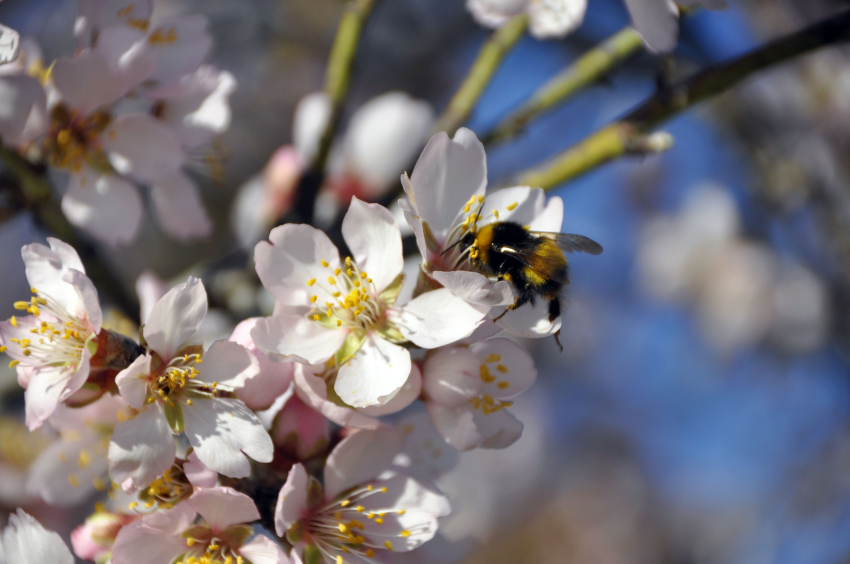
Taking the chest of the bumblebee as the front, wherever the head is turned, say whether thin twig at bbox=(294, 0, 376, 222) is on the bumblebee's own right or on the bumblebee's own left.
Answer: on the bumblebee's own right

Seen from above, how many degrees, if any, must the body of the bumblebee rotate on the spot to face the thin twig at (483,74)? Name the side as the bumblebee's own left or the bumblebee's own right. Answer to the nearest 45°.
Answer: approximately 90° to the bumblebee's own right

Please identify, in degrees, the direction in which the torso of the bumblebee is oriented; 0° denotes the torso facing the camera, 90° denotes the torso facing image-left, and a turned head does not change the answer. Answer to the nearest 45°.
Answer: approximately 90°
